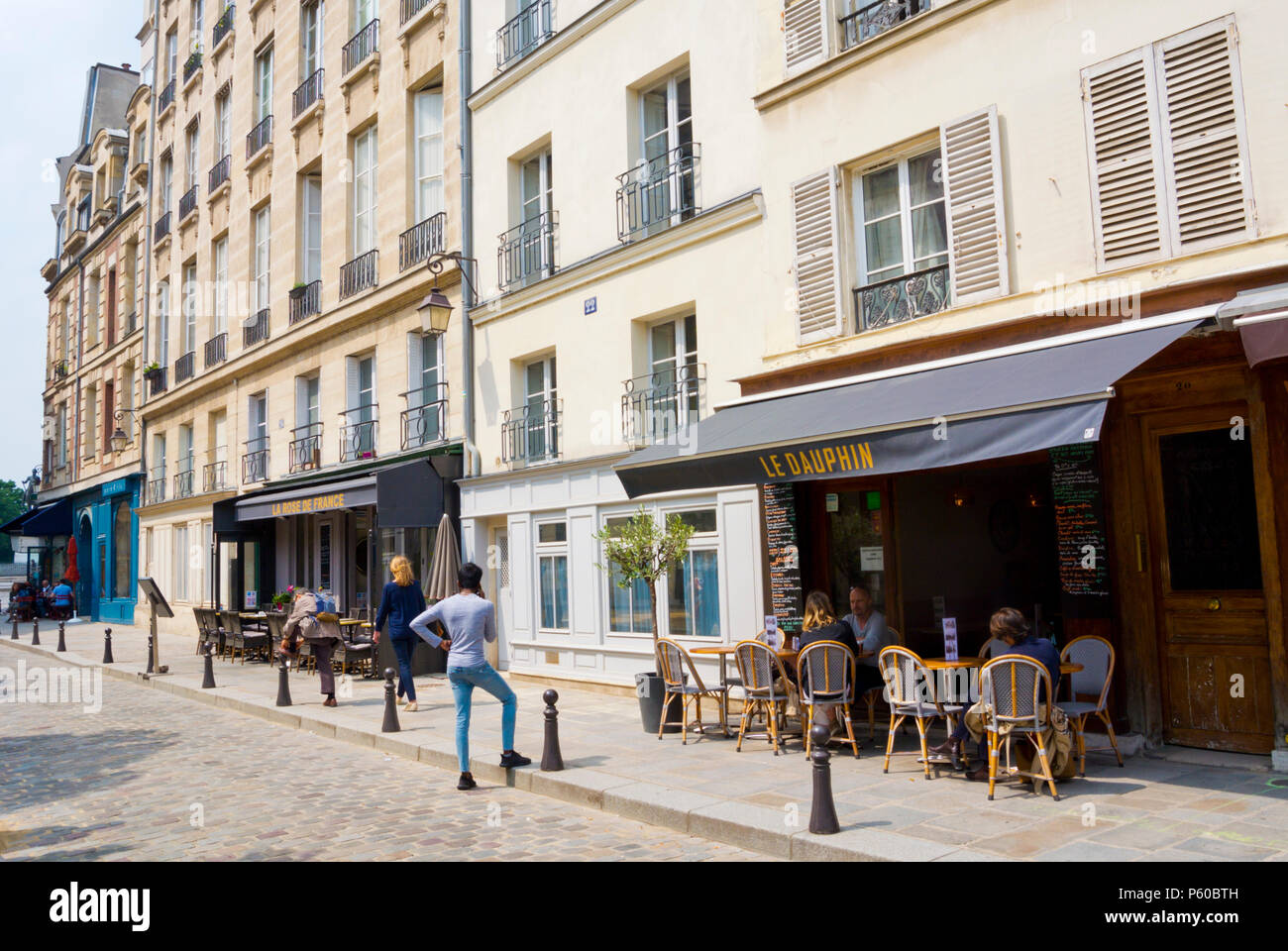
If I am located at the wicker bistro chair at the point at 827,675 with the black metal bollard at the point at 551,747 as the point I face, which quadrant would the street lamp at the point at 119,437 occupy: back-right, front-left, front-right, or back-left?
front-right

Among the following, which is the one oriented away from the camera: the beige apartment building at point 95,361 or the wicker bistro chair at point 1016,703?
the wicker bistro chair

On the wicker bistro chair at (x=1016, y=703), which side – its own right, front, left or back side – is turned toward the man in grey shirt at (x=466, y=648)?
left

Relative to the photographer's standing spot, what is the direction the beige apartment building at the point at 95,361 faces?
facing the viewer and to the left of the viewer

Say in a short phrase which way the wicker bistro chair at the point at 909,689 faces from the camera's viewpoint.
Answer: facing away from the viewer and to the right of the viewer

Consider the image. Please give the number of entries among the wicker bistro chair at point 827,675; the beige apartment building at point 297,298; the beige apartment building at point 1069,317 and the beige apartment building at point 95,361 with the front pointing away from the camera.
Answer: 1

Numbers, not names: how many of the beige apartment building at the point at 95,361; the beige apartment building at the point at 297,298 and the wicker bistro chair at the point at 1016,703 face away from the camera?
1

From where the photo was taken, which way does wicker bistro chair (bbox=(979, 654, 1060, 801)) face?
away from the camera

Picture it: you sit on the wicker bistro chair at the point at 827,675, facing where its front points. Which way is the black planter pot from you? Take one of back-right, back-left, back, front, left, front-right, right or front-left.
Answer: front-left

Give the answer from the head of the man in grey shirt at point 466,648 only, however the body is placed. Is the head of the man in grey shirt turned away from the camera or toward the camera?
away from the camera

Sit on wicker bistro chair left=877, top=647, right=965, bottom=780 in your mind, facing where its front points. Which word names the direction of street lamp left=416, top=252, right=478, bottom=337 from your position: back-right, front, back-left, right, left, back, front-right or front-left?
left

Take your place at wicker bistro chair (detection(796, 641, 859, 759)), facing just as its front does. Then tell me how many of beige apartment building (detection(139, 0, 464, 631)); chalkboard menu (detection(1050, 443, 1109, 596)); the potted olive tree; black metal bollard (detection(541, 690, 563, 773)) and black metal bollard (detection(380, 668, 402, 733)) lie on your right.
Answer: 1

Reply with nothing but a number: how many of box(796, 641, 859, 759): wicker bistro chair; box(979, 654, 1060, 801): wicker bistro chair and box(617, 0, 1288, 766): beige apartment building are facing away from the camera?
2

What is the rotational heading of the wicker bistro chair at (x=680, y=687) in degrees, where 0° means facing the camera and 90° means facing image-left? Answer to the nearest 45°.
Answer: approximately 225°

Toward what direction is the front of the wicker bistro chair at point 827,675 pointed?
away from the camera

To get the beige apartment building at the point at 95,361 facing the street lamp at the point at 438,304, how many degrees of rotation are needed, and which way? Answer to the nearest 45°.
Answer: approximately 45° to its left
